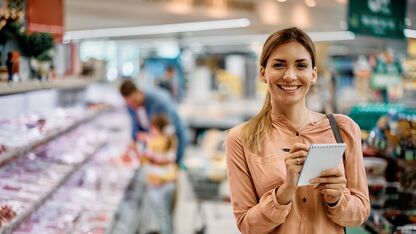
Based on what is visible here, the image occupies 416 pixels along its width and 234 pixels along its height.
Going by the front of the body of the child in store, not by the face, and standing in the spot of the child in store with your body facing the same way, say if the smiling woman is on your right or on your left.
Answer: on your left

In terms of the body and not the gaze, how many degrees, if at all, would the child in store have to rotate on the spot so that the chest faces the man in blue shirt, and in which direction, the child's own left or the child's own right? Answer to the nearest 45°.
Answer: approximately 90° to the child's own right

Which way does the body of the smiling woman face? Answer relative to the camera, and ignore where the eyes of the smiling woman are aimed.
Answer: toward the camera

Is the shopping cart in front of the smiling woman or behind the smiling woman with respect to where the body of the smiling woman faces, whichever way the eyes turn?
behind

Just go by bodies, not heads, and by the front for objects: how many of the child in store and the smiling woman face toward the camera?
1

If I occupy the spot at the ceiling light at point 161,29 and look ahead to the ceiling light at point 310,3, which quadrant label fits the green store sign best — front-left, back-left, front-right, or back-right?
front-right

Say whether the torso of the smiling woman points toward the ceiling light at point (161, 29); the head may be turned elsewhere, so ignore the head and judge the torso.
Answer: no

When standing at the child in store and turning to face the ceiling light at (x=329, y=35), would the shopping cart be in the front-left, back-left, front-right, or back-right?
front-right

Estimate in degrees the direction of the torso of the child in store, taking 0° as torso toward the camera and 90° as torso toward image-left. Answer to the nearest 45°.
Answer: approximately 90°

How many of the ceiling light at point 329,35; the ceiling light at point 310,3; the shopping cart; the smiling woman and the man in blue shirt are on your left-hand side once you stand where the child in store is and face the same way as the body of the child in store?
1

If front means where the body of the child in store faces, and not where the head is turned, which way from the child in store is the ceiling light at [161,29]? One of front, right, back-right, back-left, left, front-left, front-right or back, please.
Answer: right

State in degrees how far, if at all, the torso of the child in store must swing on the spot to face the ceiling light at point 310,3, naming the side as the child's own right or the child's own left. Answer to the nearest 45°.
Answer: approximately 135° to the child's own right

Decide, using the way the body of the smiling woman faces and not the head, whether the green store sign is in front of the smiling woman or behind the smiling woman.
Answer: behind

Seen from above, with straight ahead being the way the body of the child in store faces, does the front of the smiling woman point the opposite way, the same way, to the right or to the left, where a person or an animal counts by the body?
to the left

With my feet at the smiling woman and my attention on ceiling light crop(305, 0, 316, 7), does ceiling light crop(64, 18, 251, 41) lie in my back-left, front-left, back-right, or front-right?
front-left

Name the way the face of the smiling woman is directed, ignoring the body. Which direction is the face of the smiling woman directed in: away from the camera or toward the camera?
toward the camera

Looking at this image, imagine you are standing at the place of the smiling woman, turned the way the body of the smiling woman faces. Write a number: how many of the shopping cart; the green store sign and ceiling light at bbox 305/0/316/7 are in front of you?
0
